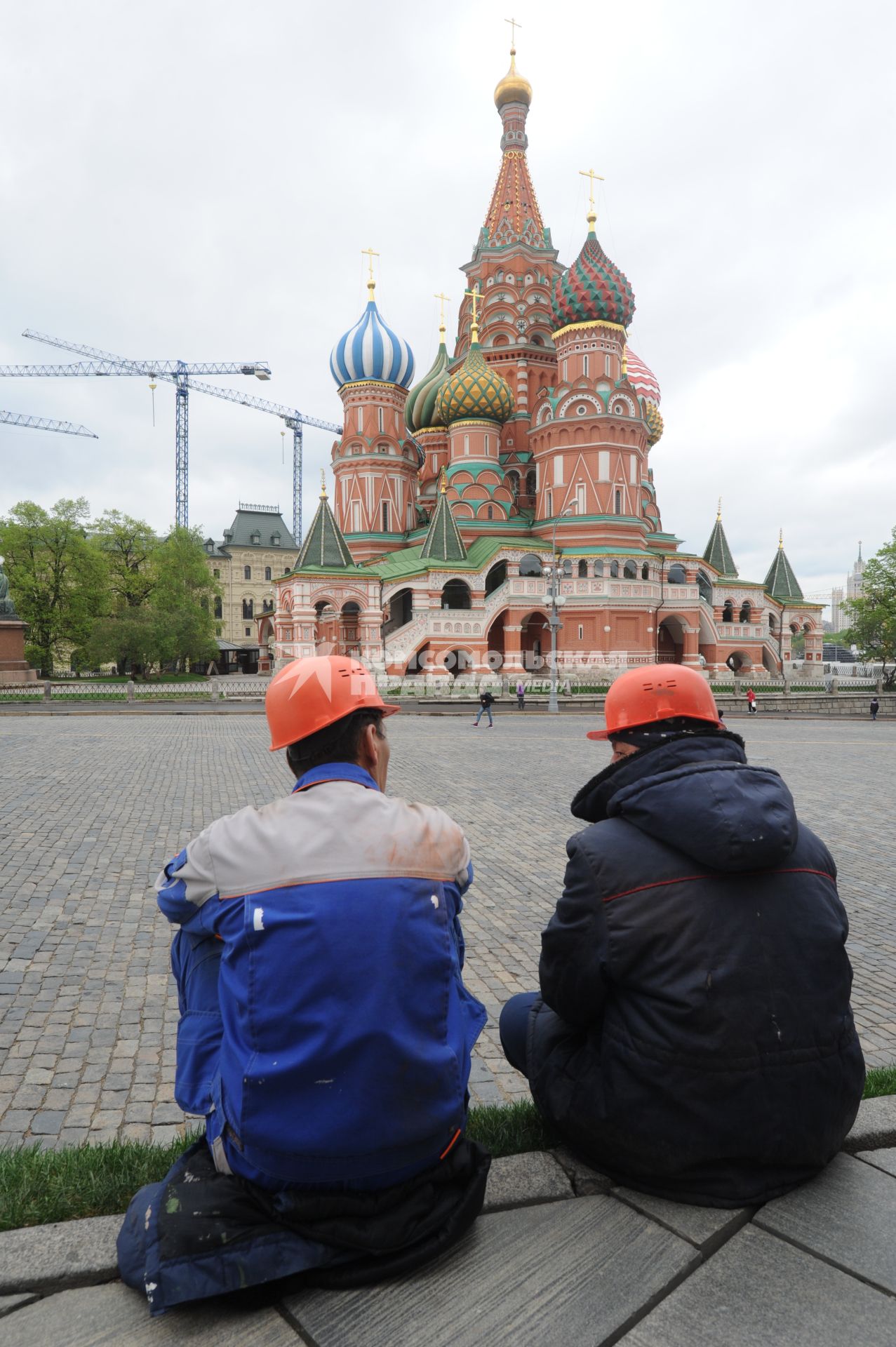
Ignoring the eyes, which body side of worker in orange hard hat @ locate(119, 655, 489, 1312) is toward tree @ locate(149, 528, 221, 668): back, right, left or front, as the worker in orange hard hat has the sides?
front

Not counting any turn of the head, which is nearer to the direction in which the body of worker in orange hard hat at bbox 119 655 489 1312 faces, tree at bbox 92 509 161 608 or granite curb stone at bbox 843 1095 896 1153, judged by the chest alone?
the tree

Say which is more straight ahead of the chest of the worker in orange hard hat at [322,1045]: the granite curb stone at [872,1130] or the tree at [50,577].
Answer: the tree

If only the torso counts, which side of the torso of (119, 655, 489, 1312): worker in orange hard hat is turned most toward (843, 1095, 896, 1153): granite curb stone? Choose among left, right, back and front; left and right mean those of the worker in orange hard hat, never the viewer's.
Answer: right

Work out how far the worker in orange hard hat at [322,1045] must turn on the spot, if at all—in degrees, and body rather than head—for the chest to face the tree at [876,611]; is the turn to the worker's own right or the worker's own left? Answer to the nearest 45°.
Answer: approximately 45° to the worker's own right

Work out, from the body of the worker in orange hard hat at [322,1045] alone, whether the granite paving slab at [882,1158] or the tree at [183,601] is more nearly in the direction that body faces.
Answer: the tree

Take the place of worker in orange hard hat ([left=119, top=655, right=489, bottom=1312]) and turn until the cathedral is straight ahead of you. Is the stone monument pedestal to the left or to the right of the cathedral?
left

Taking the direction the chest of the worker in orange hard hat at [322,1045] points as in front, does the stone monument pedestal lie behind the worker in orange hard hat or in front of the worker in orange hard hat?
in front

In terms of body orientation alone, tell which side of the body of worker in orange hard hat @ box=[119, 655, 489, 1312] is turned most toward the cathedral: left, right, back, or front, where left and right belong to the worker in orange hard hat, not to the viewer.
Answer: front

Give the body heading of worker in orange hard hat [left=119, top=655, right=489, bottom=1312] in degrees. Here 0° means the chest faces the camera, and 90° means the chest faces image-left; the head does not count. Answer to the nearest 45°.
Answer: approximately 180°

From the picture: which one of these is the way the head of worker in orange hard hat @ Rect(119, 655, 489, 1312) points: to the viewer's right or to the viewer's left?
to the viewer's right
